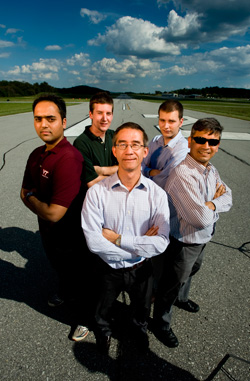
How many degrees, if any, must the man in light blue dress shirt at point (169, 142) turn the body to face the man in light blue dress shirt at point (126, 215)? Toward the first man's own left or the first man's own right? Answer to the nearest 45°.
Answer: approximately 45° to the first man's own left

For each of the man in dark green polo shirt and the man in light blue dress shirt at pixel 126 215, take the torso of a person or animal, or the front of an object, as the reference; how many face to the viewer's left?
0

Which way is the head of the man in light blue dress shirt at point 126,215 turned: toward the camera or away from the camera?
toward the camera

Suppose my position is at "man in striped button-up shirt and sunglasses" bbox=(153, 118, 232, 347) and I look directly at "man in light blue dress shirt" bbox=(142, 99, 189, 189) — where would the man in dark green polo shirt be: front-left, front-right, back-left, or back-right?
front-left

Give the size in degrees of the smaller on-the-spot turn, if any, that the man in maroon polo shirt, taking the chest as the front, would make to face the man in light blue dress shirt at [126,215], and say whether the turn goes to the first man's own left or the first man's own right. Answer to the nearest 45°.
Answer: approximately 90° to the first man's own left

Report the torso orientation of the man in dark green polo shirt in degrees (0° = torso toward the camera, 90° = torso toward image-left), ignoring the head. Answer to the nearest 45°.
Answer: approximately 315°

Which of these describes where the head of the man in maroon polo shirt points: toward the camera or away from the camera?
toward the camera

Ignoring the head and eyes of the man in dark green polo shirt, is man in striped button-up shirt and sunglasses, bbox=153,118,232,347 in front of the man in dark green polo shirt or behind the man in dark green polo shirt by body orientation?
in front

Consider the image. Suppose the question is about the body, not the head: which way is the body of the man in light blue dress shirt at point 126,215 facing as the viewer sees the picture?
toward the camera

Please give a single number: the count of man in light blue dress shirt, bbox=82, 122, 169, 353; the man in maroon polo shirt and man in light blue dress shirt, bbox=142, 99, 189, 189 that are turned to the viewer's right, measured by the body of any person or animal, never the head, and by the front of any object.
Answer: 0

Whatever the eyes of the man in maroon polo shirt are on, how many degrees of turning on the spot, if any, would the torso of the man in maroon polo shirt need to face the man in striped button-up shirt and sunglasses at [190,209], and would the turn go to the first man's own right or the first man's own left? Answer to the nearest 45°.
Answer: approximately 135° to the first man's own left

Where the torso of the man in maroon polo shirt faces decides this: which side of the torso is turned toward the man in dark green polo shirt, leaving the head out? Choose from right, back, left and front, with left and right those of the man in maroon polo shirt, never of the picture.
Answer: back

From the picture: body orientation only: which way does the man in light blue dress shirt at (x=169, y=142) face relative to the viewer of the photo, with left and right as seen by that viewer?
facing the viewer and to the left of the viewer
